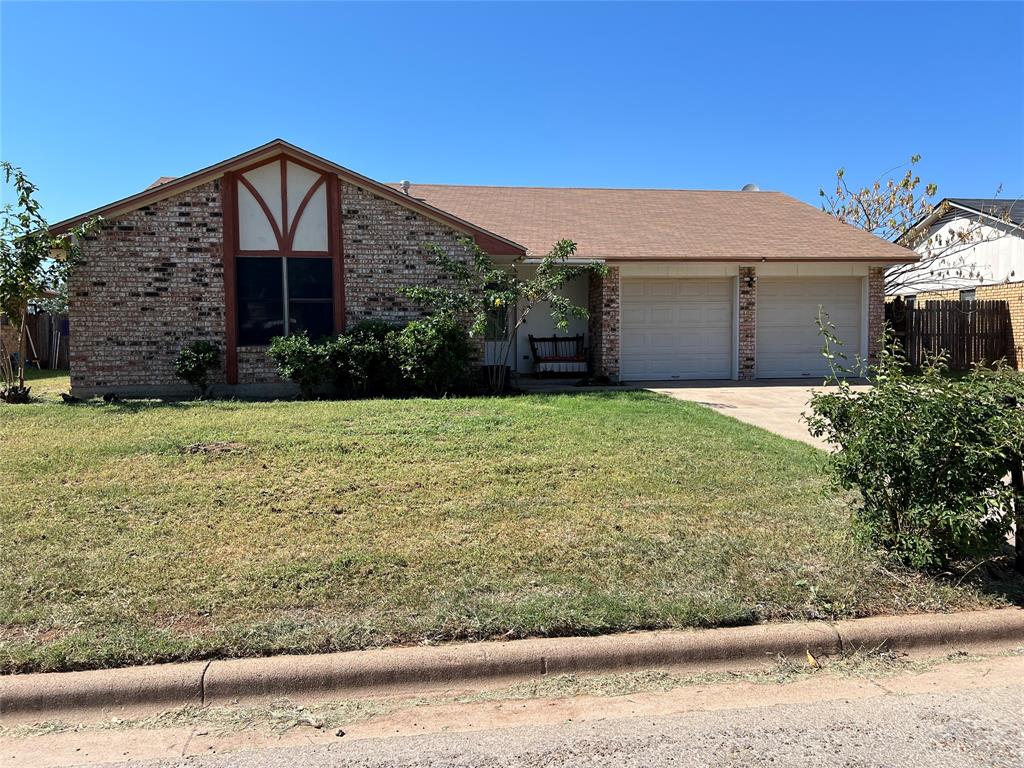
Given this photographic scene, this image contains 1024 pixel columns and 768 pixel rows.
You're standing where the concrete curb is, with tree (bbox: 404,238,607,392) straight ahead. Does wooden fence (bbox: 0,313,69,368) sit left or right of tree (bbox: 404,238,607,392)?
left

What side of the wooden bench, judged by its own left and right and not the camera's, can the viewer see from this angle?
front

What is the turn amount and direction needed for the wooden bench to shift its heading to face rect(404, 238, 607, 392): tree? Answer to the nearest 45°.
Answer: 0° — it already faces it

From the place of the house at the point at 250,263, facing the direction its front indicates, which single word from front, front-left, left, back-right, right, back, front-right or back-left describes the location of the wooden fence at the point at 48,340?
back-right

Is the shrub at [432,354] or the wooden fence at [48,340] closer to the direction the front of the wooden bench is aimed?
the shrub

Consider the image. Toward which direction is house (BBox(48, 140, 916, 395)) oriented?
toward the camera

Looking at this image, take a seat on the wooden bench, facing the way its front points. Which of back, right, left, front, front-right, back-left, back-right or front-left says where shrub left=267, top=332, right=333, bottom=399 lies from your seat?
front-right

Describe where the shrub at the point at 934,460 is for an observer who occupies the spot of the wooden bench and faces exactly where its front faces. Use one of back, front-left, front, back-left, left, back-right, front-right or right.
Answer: front

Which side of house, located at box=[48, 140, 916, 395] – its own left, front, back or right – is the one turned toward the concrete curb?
front

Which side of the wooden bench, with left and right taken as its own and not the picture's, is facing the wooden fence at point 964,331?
left

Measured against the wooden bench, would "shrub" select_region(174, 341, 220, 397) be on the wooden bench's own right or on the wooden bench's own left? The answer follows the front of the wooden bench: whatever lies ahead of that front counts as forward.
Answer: on the wooden bench's own right

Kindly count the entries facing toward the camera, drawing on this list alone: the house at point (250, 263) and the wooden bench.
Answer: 2

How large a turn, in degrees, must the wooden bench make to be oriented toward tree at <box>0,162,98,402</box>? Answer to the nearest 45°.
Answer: approximately 45° to its right
